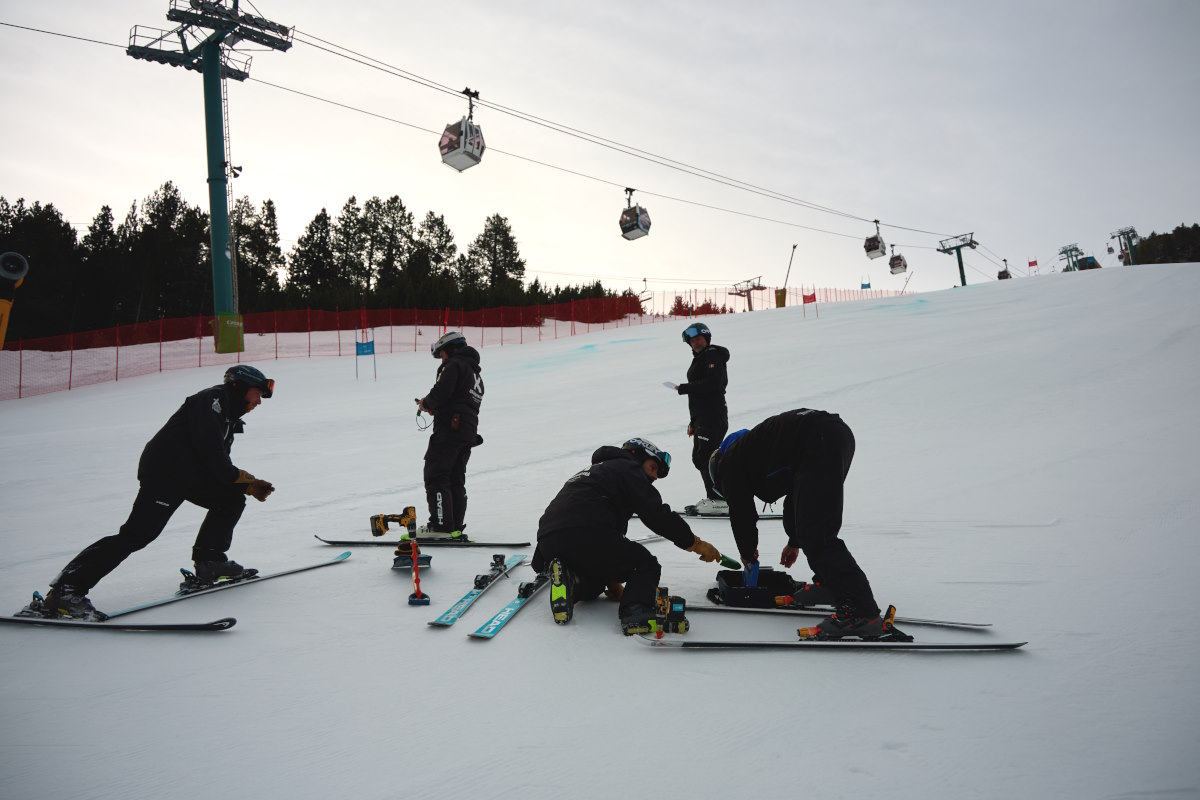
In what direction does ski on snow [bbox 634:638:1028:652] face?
to the viewer's left

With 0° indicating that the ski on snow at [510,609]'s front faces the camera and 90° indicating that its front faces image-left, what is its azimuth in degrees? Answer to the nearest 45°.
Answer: approximately 45°

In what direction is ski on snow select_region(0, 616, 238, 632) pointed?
to the viewer's right

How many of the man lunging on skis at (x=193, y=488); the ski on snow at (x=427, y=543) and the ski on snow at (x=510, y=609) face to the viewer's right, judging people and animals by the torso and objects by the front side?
1

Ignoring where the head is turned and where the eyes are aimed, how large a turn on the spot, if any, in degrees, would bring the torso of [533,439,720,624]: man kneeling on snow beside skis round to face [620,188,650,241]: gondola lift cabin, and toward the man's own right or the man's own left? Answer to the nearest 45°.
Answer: approximately 90° to the man's own left

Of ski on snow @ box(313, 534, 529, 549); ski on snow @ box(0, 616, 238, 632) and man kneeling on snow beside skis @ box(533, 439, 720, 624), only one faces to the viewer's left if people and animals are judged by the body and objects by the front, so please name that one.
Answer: ski on snow @ box(313, 534, 529, 549)

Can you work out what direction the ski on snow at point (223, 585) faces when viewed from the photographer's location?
facing away from the viewer and to the right of the viewer

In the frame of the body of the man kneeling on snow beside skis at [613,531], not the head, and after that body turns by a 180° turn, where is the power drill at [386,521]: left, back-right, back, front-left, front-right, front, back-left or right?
front-right

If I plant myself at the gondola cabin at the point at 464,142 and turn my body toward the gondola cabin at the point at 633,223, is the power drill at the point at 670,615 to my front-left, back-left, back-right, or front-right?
back-right

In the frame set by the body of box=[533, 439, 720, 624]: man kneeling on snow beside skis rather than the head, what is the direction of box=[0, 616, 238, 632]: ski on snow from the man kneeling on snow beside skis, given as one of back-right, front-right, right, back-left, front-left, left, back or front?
back

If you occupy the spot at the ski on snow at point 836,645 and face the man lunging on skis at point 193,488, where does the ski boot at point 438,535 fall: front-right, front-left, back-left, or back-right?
front-right

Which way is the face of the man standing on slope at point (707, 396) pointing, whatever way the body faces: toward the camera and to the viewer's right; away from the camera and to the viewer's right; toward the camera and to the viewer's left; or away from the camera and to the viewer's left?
toward the camera and to the viewer's left

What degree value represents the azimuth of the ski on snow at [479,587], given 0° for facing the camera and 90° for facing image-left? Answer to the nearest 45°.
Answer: approximately 45°

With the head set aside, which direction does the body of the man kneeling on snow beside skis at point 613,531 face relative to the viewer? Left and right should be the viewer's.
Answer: facing to the right of the viewer

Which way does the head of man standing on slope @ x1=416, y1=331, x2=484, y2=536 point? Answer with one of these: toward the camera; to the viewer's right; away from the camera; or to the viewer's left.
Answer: to the viewer's left

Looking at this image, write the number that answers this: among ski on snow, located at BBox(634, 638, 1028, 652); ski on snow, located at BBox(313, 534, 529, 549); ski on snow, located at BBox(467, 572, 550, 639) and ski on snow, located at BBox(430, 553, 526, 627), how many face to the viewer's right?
0
